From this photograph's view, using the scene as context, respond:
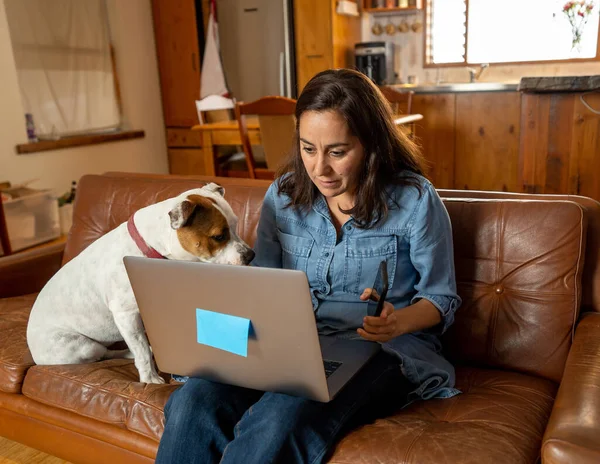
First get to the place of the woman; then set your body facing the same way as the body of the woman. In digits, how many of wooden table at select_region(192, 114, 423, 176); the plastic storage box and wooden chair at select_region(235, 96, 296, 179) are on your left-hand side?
0

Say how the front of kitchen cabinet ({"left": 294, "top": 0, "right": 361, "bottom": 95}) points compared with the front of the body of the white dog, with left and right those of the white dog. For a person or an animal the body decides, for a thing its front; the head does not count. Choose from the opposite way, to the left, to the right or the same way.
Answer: to the right

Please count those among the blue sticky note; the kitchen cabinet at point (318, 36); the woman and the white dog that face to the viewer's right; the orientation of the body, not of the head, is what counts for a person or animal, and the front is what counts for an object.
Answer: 1

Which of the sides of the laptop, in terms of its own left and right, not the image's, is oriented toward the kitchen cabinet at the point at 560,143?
front

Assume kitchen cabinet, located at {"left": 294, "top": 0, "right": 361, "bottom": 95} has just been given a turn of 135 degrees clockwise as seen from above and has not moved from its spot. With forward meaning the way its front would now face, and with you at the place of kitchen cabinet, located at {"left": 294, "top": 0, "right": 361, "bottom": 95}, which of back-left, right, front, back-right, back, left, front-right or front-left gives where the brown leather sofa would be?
back-left

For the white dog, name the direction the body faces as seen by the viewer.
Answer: to the viewer's right

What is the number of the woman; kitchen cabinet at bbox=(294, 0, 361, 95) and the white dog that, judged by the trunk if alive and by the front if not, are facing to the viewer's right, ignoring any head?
1

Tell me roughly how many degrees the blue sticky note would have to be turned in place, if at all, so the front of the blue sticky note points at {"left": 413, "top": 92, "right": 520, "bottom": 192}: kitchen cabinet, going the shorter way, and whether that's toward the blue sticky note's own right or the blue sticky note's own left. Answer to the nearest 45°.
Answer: approximately 180°

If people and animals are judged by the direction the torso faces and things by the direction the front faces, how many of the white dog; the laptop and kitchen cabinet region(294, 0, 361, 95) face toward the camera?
1

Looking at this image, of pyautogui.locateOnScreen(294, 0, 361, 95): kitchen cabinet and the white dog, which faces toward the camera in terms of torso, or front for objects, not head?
the kitchen cabinet

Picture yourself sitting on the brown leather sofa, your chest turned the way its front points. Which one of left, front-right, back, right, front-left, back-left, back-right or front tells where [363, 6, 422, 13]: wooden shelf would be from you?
back-right

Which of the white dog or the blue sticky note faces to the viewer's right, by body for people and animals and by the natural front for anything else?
the white dog

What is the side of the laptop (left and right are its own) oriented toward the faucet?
front

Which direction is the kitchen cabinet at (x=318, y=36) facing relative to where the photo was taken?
toward the camera

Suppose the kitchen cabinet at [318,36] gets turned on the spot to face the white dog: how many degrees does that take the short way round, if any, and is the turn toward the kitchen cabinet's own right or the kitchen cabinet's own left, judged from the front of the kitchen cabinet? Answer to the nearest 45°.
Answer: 0° — it already faces it

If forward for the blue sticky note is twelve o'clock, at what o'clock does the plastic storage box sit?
The plastic storage box is roughly at 4 o'clock from the blue sticky note.

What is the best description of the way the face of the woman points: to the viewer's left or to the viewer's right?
to the viewer's left

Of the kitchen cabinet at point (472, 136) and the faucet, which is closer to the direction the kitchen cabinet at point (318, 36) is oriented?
the kitchen cabinet

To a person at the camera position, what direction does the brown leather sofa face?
facing the viewer and to the left of the viewer
